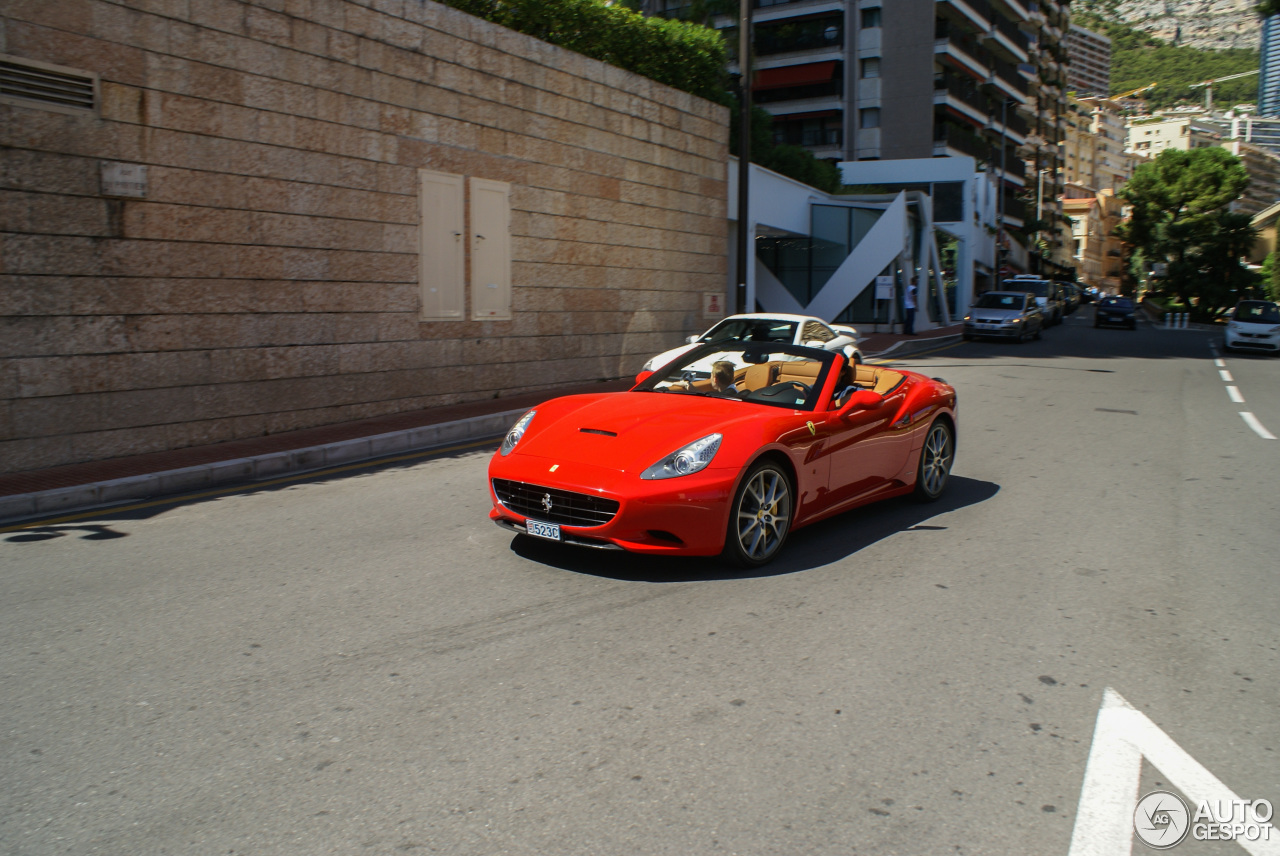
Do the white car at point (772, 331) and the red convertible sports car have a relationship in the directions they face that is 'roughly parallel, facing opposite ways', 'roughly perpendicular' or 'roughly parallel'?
roughly parallel

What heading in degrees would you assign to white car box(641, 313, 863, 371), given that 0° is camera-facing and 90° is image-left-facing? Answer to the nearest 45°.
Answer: approximately 45°

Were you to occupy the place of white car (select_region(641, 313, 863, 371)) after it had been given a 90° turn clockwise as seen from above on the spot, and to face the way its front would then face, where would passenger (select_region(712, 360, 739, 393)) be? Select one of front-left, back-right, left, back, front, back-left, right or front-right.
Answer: back-left

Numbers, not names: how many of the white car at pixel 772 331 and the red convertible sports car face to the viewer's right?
0

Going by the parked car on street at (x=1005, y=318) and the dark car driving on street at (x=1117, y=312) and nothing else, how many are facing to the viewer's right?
0

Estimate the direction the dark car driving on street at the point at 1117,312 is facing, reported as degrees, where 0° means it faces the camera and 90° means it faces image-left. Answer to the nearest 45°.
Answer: approximately 0°

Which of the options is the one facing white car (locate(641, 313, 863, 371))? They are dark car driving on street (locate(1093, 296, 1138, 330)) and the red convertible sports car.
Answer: the dark car driving on street

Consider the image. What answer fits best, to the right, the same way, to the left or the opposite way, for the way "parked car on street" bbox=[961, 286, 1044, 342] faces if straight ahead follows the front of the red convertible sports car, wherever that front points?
the same way

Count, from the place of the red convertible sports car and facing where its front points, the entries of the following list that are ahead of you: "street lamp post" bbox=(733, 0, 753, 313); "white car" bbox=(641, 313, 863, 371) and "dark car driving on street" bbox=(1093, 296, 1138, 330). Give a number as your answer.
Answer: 0

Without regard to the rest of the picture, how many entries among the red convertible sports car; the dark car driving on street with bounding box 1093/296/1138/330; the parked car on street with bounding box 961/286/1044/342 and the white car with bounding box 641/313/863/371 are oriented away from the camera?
0

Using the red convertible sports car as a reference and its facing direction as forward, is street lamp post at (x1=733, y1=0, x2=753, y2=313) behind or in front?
behind

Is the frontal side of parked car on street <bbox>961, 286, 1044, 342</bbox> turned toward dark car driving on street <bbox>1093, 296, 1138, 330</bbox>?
no

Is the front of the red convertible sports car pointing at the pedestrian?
no

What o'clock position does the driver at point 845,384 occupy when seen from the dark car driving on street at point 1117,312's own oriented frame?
The driver is roughly at 12 o'clock from the dark car driving on street.

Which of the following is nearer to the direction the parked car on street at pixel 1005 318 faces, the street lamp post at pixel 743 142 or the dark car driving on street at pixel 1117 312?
the street lamp post

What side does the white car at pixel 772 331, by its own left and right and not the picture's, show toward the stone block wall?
front

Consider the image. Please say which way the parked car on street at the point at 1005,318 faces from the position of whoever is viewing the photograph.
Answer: facing the viewer and to the left of the viewer

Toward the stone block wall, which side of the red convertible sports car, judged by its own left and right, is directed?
right
